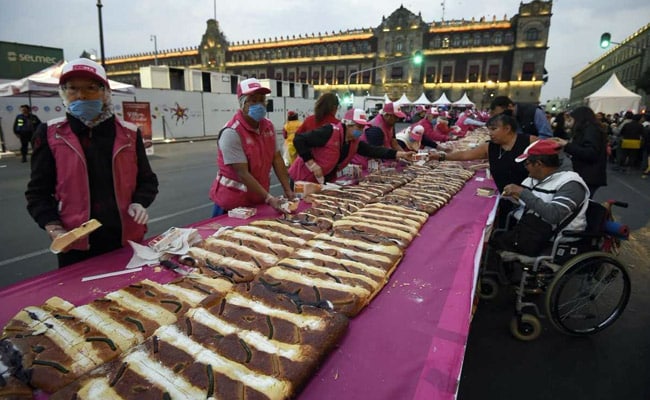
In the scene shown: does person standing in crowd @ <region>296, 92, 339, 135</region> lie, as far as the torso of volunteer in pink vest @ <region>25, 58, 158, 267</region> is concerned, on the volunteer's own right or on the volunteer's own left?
on the volunteer's own left

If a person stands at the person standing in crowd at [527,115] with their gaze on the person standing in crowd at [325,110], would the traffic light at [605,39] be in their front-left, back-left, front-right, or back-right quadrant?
back-right

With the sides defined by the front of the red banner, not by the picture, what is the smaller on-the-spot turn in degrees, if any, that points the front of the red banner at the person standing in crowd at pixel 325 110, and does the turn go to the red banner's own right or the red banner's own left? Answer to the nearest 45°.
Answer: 0° — it already faces them

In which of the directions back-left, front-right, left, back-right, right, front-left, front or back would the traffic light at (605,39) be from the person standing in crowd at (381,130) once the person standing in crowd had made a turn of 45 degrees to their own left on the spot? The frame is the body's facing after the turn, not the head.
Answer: front

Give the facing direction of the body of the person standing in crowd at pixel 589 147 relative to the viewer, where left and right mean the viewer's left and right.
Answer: facing to the left of the viewer

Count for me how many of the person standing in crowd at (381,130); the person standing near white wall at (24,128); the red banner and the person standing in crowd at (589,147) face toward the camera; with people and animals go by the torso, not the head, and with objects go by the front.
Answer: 2

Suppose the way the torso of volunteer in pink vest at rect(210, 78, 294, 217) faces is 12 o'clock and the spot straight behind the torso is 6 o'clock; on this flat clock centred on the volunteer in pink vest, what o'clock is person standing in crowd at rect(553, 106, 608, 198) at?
The person standing in crowd is roughly at 10 o'clock from the volunteer in pink vest.

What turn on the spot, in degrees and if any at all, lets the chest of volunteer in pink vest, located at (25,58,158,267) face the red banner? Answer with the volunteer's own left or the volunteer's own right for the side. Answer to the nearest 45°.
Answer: approximately 180°

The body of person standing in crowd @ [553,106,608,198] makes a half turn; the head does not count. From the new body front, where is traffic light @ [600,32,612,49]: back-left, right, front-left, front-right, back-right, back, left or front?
left

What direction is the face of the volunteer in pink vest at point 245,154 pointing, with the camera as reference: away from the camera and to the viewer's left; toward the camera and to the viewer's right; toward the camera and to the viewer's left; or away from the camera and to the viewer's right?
toward the camera and to the viewer's right
